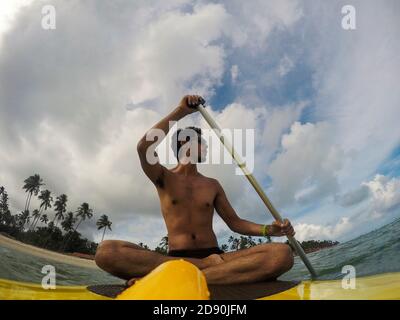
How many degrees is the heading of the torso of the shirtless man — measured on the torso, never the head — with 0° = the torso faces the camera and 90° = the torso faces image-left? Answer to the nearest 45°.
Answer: approximately 0°

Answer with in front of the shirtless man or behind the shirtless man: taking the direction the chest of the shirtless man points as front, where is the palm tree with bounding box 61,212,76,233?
behind
